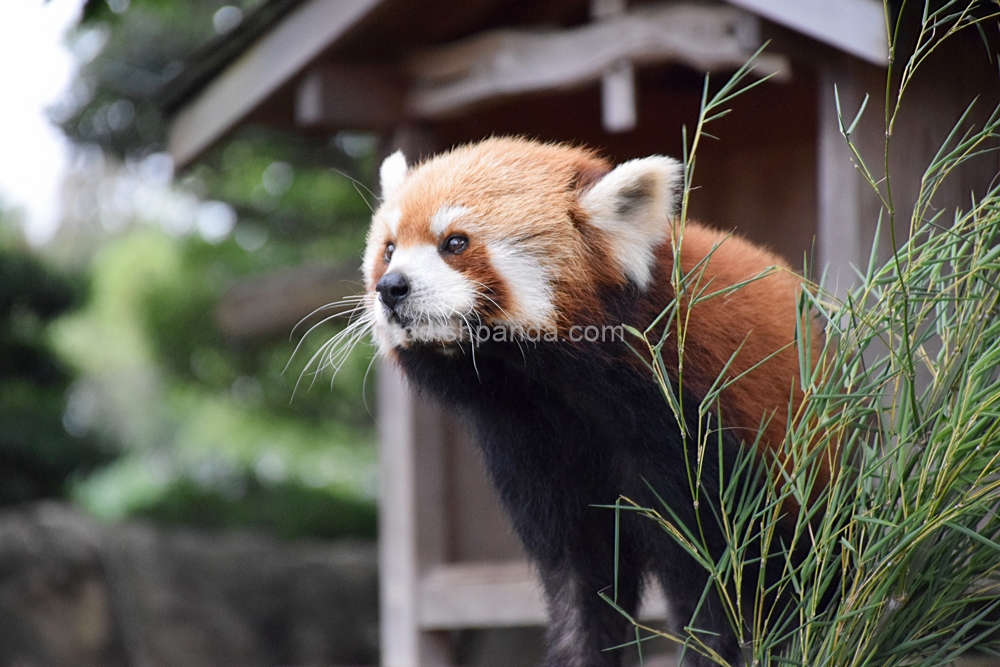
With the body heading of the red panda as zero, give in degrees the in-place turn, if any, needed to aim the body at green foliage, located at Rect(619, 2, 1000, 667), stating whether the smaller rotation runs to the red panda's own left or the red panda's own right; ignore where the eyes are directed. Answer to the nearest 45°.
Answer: approximately 90° to the red panda's own left

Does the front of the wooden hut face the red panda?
yes

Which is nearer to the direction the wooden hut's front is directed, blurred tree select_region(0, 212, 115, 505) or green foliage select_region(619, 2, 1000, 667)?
the green foliage

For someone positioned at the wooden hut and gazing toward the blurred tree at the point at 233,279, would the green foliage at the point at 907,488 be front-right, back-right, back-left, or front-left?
back-left

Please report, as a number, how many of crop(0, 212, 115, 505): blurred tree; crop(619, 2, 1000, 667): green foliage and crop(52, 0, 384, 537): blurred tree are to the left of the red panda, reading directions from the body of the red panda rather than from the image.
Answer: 1

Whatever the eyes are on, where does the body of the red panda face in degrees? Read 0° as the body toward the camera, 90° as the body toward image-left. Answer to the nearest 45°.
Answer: approximately 45°

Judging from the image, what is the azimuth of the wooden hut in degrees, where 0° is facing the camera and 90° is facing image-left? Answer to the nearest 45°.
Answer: approximately 0°

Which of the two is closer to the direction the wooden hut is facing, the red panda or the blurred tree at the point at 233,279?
the red panda
